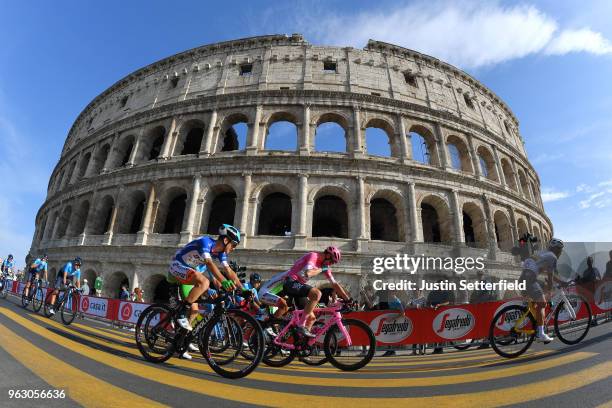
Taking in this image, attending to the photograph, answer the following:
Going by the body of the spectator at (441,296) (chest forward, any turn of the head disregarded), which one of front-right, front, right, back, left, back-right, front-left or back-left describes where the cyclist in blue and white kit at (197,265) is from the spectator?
front

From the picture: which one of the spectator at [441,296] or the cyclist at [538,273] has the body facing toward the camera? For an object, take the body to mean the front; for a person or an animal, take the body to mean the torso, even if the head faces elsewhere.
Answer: the spectator

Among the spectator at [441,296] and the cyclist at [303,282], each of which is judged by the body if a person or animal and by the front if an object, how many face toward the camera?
1

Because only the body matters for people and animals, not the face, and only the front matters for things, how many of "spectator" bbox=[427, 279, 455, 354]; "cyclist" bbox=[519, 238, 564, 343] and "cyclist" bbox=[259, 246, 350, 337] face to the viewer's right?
2

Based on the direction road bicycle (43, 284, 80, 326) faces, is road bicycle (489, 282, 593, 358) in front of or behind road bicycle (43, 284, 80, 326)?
in front

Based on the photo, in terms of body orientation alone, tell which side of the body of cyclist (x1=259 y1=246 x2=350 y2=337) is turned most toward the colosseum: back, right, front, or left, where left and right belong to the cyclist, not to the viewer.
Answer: left

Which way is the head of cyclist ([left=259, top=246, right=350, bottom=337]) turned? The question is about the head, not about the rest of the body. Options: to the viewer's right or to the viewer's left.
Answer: to the viewer's right

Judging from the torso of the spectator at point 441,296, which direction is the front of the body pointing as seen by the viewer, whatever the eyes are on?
toward the camera

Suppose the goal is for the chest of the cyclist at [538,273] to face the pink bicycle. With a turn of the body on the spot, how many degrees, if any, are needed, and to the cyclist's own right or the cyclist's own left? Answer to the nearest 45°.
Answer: approximately 135° to the cyclist's own right
